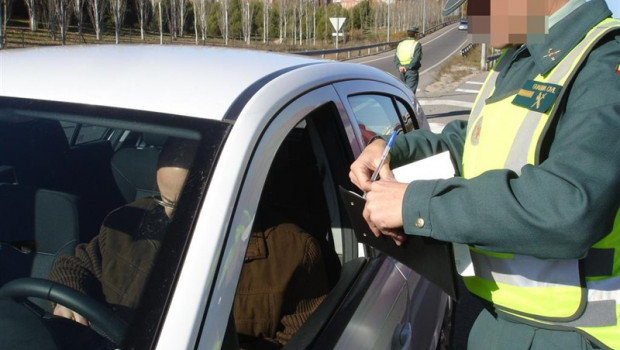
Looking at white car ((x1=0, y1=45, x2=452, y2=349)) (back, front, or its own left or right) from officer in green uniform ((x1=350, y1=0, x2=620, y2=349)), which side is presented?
left

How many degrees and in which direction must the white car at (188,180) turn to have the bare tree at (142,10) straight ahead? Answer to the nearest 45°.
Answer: approximately 135° to its right

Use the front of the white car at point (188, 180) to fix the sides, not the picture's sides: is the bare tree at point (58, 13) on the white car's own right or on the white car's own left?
on the white car's own right

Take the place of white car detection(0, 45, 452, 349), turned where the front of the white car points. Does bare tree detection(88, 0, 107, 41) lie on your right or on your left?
on your right

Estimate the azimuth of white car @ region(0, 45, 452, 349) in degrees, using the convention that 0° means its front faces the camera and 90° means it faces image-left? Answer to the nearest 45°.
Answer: approximately 45°

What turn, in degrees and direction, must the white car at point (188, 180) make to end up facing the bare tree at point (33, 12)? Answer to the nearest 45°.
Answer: approximately 135° to its right

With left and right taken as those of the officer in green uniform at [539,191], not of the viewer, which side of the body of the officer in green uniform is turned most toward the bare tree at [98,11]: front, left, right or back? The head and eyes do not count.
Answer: right

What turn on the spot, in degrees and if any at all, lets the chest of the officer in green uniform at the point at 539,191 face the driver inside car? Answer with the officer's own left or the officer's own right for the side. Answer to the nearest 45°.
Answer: approximately 45° to the officer's own right
